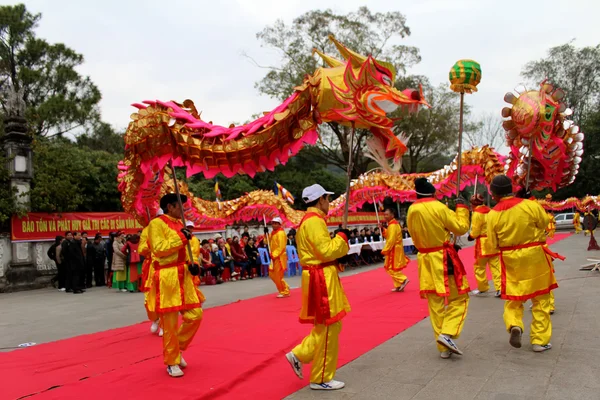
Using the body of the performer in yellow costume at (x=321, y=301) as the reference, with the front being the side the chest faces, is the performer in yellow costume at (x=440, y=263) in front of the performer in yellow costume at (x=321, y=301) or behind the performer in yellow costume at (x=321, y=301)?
in front

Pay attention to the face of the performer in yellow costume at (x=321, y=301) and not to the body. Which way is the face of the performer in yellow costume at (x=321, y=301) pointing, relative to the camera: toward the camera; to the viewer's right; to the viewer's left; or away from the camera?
to the viewer's right

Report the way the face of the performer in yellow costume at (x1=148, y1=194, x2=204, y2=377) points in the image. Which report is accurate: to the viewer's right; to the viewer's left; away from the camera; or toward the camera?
to the viewer's right

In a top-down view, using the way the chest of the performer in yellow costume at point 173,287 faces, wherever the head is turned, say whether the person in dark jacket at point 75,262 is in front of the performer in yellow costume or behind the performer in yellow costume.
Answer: behind

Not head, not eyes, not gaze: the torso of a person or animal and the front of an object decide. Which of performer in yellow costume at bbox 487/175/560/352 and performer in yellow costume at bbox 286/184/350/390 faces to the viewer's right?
performer in yellow costume at bbox 286/184/350/390

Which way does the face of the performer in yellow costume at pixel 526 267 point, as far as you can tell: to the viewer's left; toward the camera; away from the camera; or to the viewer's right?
away from the camera

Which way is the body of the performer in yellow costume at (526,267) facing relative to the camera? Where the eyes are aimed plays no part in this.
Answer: away from the camera

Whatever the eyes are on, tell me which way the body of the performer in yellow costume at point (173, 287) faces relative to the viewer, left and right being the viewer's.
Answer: facing the viewer and to the right of the viewer

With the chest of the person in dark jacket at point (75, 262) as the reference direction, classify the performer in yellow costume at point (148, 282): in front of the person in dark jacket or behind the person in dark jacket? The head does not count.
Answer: in front

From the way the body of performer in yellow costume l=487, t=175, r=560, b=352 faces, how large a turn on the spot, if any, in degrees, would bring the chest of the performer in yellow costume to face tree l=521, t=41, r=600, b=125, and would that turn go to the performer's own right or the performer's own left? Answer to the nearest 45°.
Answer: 0° — they already face it

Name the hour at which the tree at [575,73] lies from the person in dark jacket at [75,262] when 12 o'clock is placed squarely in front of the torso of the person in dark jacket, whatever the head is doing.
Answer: The tree is roughly at 10 o'clock from the person in dark jacket.

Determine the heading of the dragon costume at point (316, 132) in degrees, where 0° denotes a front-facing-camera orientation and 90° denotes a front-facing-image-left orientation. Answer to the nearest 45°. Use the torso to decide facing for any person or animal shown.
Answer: approximately 270°
